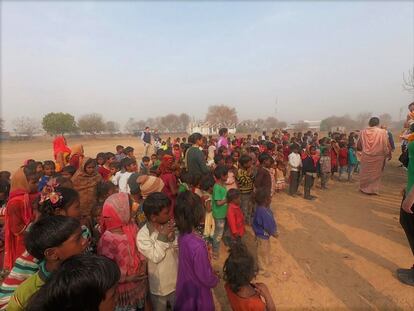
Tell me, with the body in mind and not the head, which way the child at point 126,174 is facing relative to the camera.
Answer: to the viewer's right

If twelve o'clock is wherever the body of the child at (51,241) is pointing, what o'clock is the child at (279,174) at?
the child at (279,174) is roughly at 11 o'clock from the child at (51,241).

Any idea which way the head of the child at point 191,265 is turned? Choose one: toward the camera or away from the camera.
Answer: away from the camera

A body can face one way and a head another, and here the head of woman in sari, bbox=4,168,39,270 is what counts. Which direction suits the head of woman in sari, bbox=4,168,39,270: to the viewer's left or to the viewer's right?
to the viewer's right

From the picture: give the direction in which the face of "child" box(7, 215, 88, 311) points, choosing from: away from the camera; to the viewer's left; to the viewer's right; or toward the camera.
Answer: to the viewer's right

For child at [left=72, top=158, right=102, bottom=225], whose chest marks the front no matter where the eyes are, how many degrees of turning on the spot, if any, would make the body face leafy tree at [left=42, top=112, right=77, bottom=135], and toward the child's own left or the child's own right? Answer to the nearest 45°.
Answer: approximately 180°

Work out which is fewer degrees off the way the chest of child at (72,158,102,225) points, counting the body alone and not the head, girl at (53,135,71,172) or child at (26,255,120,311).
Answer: the child

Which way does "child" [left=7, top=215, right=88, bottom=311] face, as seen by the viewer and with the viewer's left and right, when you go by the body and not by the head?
facing to the right of the viewer

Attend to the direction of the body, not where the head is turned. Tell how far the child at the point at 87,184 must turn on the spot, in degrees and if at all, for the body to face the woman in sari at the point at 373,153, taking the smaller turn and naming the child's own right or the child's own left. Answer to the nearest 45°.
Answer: approximately 90° to the child's own left
